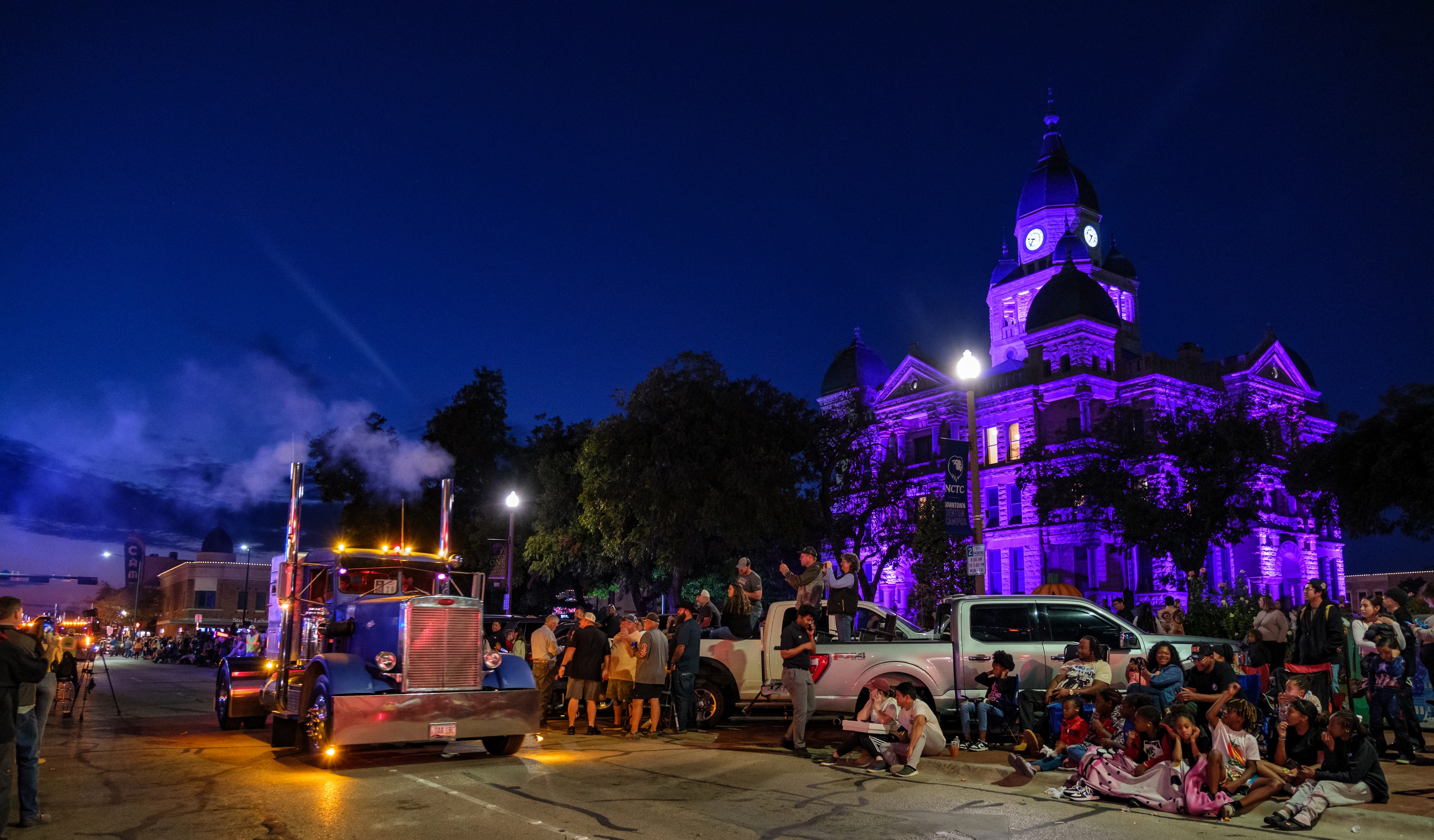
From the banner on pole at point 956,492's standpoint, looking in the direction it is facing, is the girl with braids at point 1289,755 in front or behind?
in front

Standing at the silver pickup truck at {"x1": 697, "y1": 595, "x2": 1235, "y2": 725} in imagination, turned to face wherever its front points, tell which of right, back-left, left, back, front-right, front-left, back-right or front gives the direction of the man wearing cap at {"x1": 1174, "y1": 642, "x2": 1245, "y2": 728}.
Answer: front-right

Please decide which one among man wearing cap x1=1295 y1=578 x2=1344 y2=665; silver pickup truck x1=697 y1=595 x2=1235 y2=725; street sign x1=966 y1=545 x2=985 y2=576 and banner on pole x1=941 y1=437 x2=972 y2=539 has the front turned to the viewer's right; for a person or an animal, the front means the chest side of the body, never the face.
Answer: the silver pickup truck

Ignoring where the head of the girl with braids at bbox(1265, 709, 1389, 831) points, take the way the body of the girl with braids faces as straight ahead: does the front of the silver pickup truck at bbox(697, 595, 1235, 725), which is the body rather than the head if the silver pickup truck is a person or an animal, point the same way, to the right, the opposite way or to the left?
the opposite way

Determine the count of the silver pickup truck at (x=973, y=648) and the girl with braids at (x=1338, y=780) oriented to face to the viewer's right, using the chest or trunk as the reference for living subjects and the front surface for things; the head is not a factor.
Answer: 1

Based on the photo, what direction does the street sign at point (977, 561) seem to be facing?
toward the camera

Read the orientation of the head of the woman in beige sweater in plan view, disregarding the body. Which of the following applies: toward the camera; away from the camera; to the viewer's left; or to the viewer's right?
to the viewer's left

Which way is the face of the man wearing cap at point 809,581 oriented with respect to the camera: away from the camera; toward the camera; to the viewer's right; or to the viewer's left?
to the viewer's left

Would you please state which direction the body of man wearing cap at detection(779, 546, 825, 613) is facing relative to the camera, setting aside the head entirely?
to the viewer's left

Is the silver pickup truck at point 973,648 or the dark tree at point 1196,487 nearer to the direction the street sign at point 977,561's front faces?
the silver pickup truck

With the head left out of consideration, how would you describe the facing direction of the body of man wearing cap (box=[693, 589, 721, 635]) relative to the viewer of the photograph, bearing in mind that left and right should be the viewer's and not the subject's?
facing to the left of the viewer

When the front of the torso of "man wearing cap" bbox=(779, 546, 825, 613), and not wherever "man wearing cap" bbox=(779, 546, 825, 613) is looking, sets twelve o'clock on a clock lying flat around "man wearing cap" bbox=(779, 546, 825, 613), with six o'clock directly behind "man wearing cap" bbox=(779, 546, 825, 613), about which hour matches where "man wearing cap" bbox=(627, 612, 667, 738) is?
"man wearing cap" bbox=(627, 612, 667, 738) is roughly at 11 o'clock from "man wearing cap" bbox=(779, 546, 825, 613).

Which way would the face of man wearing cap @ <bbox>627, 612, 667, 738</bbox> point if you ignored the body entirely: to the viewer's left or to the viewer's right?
to the viewer's left

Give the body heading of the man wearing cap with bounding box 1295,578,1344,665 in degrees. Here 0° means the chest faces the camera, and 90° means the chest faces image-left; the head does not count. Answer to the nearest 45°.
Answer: approximately 45°

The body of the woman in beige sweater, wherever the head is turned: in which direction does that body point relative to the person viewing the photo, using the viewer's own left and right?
facing the viewer and to the left of the viewer

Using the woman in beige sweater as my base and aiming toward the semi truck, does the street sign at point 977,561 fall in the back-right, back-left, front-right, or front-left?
front-right

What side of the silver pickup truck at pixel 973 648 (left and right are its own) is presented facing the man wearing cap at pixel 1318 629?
front

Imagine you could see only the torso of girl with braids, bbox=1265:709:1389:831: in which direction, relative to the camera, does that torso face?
to the viewer's left
